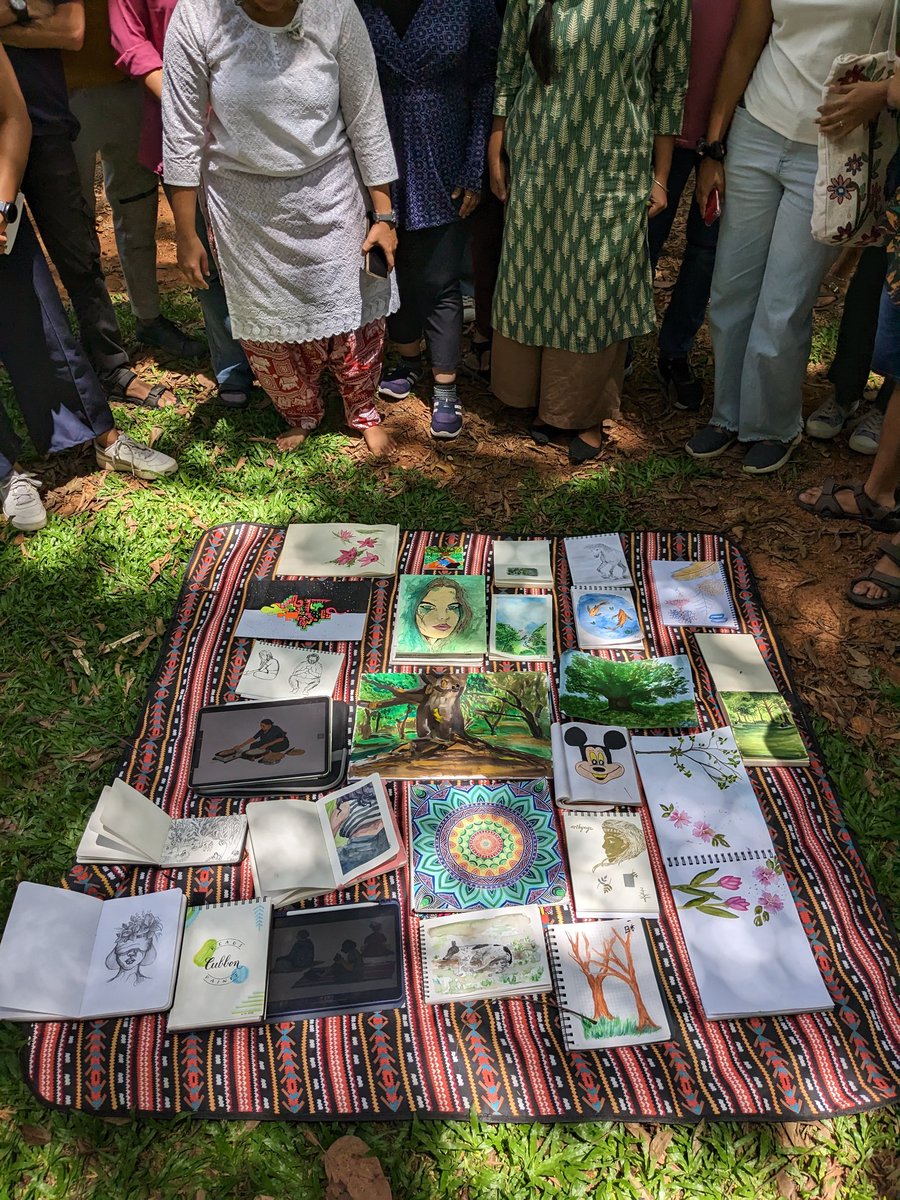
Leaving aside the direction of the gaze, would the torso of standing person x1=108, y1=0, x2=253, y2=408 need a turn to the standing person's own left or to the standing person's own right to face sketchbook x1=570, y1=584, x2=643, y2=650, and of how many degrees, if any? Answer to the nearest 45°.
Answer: approximately 45° to the standing person's own left

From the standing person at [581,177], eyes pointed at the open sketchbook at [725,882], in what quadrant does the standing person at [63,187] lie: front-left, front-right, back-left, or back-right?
back-right

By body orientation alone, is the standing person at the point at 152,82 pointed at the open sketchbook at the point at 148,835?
yes

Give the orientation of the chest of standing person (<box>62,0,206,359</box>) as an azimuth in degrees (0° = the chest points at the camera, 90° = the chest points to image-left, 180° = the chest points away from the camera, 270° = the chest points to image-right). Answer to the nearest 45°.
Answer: approximately 315°

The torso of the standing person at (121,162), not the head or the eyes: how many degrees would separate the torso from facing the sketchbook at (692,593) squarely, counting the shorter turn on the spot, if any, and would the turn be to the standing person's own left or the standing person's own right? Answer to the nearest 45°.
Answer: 0° — they already face it

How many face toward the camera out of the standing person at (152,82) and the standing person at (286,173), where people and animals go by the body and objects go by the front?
2
